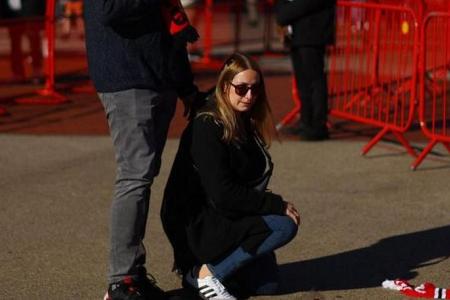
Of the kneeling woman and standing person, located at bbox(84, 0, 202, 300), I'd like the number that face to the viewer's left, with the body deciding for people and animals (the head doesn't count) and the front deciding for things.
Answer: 0

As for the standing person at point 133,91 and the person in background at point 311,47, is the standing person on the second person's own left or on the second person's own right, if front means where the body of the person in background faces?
on the second person's own left

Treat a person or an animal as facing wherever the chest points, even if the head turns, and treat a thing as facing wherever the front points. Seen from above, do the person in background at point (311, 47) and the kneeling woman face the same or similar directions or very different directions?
very different directions

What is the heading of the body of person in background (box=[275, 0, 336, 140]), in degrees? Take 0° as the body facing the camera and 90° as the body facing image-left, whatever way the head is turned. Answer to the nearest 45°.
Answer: approximately 90°

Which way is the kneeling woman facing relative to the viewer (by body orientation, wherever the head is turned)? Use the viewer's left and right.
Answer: facing to the right of the viewer

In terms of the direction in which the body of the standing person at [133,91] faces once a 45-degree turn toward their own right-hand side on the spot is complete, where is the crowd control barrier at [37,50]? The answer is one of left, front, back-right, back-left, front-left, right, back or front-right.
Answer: back-left

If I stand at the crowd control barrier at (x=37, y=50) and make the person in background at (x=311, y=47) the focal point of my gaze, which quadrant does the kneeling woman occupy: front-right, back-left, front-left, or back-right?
front-right
